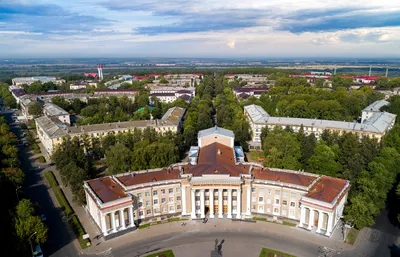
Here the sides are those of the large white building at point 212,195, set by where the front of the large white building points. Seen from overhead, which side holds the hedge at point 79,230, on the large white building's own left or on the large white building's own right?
on the large white building's own right

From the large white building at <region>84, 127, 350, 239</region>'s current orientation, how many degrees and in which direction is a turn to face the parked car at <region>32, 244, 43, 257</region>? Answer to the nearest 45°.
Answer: approximately 45° to its right

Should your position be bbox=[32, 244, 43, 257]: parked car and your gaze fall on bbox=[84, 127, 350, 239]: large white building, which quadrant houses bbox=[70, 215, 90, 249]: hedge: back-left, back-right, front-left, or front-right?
front-left

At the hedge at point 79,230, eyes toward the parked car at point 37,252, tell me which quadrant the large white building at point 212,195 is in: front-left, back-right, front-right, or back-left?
back-left

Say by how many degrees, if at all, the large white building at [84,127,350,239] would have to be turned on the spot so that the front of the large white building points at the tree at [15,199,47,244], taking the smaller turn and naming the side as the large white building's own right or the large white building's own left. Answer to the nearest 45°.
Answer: approximately 45° to the large white building's own right

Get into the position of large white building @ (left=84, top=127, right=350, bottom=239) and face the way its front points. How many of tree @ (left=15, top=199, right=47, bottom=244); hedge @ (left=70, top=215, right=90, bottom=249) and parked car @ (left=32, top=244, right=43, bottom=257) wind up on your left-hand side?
0

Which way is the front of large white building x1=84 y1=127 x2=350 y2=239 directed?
toward the camera
